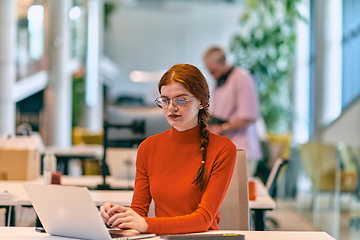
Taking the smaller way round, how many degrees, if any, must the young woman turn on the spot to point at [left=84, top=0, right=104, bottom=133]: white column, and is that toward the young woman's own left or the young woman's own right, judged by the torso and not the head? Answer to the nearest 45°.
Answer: approximately 135° to the young woman's own right

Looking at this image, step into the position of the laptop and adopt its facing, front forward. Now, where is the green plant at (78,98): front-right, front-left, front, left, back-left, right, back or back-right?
front-left

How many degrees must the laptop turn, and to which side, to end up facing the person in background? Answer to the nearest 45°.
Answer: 0° — it already faces them

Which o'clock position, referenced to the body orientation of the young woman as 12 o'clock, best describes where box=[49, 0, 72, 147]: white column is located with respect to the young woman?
The white column is roughly at 4 o'clock from the young woman.

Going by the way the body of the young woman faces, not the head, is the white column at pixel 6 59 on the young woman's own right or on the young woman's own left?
on the young woman's own right

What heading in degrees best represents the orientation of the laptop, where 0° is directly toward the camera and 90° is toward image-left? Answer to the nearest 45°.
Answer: approximately 225°

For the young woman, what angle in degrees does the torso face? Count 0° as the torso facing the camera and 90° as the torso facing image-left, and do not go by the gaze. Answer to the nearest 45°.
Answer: approximately 45°

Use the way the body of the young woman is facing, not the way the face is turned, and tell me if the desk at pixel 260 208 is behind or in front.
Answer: behind

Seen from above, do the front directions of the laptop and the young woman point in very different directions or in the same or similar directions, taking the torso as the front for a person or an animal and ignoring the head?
very different directions

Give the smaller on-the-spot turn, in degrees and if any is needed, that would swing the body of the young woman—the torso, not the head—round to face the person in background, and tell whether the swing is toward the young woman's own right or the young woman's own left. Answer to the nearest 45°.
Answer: approximately 135° to the young woman's own right

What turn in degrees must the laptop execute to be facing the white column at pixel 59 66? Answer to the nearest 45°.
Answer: approximately 45° to its left
